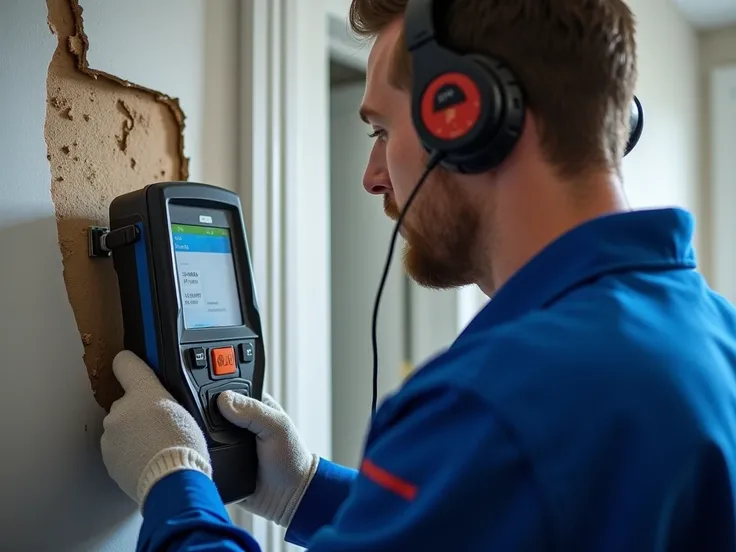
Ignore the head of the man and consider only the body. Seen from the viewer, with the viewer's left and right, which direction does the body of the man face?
facing away from the viewer and to the left of the viewer

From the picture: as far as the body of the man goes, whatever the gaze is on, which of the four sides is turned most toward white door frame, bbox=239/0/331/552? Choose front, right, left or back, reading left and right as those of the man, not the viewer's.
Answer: front

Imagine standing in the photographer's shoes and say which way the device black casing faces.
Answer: facing the viewer and to the right of the viewer

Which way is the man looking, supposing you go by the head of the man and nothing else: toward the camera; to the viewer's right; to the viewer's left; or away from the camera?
to the viewer's left
